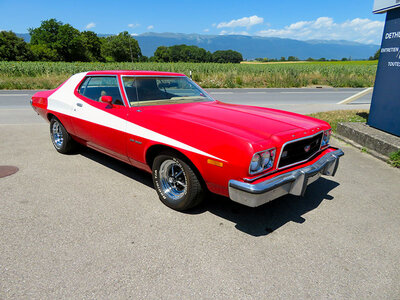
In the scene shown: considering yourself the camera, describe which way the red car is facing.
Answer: facing the viewer and to the right of the viewer
